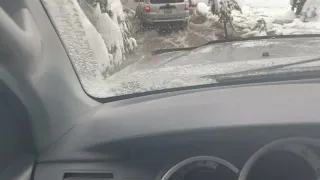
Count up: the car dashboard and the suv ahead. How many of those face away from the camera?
1

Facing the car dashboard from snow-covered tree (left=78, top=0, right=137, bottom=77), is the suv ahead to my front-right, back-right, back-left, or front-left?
back-left

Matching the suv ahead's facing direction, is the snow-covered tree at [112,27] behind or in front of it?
behind

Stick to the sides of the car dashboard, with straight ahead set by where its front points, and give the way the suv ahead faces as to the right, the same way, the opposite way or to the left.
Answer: the opposite way

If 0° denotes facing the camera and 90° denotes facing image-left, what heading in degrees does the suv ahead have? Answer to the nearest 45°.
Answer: approximately 180°

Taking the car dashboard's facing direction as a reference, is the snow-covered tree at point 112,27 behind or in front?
behind

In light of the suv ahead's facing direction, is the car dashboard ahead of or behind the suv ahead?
behind

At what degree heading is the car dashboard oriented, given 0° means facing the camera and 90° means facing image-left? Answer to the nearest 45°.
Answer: approximately 0°

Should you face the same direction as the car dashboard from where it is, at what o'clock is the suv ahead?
The suv ahead is roughly at 6 o'clock from the car dashboard.
